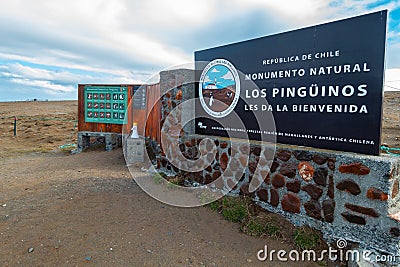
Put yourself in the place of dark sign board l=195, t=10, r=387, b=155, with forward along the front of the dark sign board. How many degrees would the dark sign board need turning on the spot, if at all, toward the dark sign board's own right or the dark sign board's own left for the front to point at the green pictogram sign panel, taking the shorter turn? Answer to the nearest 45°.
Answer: approximately 90° to the dark sign board's own right

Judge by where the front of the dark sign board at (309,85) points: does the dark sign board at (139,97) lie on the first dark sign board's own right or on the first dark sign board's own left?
on the first dark sign board's own right

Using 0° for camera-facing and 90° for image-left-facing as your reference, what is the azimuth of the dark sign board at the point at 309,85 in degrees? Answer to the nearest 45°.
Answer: approximately 45°

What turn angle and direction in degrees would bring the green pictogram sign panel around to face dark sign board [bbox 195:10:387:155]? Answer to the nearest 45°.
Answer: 0° — it already faces it

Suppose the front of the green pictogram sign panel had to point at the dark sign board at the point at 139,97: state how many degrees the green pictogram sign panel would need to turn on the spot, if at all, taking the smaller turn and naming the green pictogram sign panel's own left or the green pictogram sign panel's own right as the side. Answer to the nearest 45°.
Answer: approximately 45° to the green pictogram sign panel's own left

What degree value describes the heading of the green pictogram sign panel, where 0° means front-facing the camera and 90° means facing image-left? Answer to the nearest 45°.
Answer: approximately 0°
